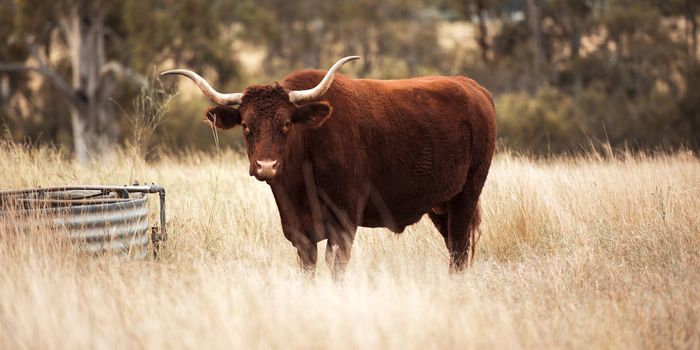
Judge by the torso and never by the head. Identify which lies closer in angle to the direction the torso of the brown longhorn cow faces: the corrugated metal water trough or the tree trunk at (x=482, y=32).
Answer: the corrugated metal water trough

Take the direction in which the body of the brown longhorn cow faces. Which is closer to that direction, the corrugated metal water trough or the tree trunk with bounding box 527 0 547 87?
the corrugated metal water trough

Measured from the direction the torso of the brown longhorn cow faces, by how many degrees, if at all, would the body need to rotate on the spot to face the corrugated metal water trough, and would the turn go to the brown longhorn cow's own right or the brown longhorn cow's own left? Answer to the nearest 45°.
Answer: approximately 45° to the brown longhorn cow's own right

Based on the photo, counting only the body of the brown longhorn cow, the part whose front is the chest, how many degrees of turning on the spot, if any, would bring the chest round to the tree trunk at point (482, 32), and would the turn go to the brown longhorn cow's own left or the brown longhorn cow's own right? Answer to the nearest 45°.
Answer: approximately 135° to the brown longhorn cow's own right

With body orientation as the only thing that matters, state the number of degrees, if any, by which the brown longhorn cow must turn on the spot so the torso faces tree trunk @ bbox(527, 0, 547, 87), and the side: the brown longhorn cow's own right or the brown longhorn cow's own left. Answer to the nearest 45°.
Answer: approximately 135° to the brown longhorn cow's own right

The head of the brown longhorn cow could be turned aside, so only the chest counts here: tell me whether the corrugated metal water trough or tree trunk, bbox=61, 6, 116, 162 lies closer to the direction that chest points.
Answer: the corrugated metal water trough

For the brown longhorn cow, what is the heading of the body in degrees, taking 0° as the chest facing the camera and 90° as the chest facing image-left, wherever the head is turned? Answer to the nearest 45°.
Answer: approximately 45°
